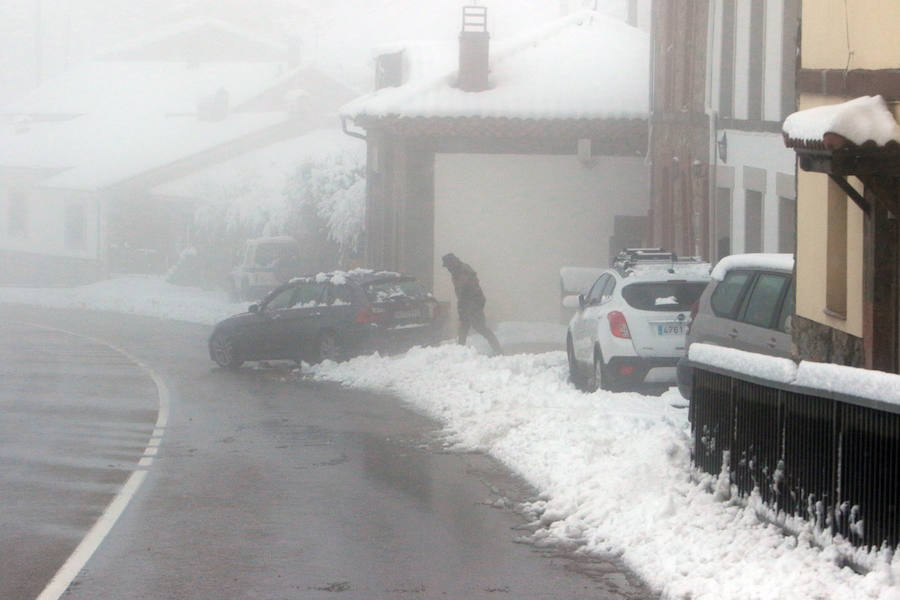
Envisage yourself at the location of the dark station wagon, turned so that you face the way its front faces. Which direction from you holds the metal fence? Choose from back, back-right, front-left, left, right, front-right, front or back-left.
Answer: back-left

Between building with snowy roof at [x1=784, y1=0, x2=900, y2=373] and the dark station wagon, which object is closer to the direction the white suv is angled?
the dark station wagon

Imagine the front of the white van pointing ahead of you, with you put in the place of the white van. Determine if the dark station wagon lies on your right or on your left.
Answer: on your left

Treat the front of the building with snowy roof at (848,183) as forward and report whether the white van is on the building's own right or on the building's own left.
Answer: on the building's own right

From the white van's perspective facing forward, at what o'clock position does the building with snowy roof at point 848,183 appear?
The building with snowy roof is roughly at 10 o'clock from the white van.

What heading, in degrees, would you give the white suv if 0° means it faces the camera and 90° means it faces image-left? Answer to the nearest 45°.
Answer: approximately 135°

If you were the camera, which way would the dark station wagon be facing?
facing away from the viewer and to the left of the viewer
